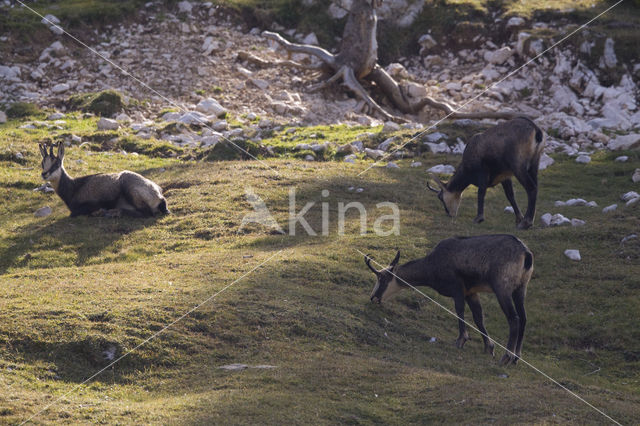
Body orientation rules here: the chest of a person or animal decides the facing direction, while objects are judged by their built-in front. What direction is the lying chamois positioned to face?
to the viewer's left

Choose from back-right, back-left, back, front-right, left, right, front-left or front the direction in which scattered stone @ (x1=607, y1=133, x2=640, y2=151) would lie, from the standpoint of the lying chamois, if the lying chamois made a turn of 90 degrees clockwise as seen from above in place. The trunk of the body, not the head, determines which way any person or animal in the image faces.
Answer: right

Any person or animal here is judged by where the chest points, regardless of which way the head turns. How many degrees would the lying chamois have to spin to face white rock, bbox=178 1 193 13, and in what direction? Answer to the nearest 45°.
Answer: approximately 90° to its right

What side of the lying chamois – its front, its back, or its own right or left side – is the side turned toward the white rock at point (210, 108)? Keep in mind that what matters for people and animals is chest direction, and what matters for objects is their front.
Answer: right

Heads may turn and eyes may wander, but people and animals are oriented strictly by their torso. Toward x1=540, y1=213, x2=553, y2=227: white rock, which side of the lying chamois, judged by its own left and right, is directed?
back

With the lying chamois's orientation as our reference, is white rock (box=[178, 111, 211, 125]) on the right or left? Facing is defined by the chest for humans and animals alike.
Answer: on its right

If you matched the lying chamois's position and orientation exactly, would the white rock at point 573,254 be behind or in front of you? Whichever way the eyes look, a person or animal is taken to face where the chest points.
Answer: behind

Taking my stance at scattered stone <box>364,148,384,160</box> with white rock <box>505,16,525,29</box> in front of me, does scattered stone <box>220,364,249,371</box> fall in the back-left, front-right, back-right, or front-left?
back-right
